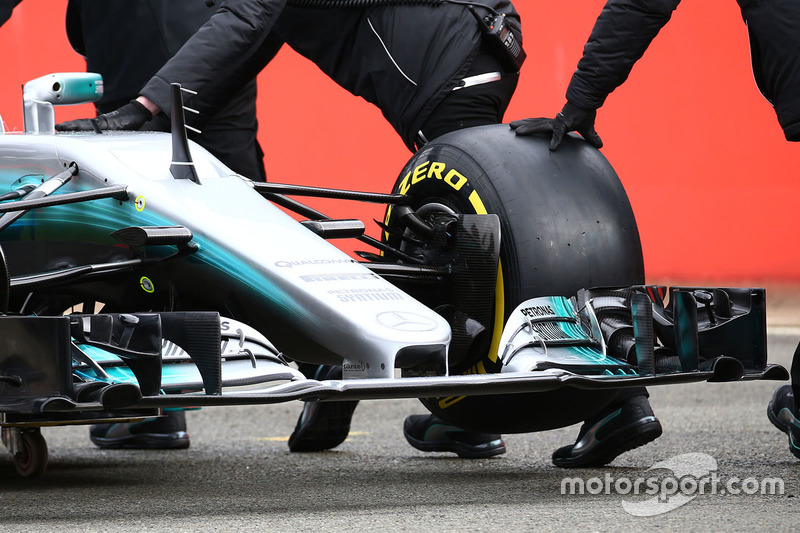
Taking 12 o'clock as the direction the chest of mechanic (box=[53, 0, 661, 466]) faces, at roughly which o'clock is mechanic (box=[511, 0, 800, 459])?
mechanic (box=[511, 0, 800, 459]) is roughly at 7 o'clock from mechanic (box=[53, 0, 661, 466]).

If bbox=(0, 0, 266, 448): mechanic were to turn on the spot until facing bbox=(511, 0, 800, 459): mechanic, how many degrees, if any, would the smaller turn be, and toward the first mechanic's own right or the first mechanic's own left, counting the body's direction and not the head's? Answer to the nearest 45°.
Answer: approximately 135° to the first mechanic's own left

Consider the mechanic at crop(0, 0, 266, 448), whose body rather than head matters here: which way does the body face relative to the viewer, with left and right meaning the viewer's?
facing to the left of the viewer
